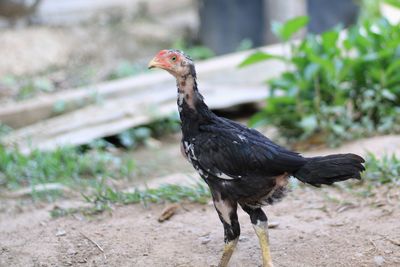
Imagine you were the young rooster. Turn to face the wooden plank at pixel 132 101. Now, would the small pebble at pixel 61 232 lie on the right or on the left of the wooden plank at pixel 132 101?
left

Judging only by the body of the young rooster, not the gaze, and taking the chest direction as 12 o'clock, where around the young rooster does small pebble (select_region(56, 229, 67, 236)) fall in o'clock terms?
The small pebble is roughly at 1 o'clock from the young rooster.

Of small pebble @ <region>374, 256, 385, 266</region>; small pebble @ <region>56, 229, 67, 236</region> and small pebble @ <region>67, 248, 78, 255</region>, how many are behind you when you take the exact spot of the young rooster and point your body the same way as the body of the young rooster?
1

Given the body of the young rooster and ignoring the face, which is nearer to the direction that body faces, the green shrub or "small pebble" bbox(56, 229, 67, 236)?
the small pebble

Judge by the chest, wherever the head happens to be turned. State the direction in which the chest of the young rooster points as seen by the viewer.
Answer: to the viewer's left

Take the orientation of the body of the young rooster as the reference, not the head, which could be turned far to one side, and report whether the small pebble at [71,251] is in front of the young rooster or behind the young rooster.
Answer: in front

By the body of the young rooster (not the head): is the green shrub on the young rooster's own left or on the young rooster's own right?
on the young rooster's own right

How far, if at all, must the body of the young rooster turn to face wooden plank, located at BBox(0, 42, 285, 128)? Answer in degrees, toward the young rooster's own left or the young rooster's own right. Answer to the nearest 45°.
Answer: approximately 45° to the young rooster's own right

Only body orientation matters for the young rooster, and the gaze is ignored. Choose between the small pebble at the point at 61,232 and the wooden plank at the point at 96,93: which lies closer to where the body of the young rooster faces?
the small pebble

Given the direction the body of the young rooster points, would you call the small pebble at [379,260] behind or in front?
behind
